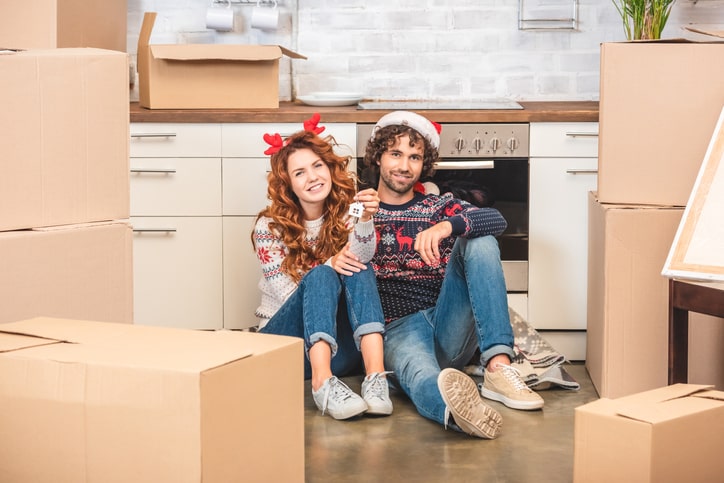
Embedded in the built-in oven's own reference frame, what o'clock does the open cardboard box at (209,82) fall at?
The open cardboard box is roughly at 3 o'clock from the built-in oven.

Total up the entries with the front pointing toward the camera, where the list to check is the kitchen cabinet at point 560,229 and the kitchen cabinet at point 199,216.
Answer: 2

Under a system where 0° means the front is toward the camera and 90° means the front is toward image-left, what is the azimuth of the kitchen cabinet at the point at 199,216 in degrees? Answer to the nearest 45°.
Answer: approximately 0°

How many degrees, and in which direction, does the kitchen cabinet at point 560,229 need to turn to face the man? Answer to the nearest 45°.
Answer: approximately 45° to its right

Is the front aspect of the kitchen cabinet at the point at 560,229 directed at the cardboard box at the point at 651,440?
yes

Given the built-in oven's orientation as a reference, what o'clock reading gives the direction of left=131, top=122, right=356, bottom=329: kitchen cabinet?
The kitchen cabinet is roughly at 3 o'clock from the built-in oven.

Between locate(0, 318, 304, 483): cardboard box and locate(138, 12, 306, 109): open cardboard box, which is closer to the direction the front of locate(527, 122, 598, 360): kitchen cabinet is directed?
the cardboard box

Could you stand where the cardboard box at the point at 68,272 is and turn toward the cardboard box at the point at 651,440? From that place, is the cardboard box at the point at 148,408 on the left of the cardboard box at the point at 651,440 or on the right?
right
